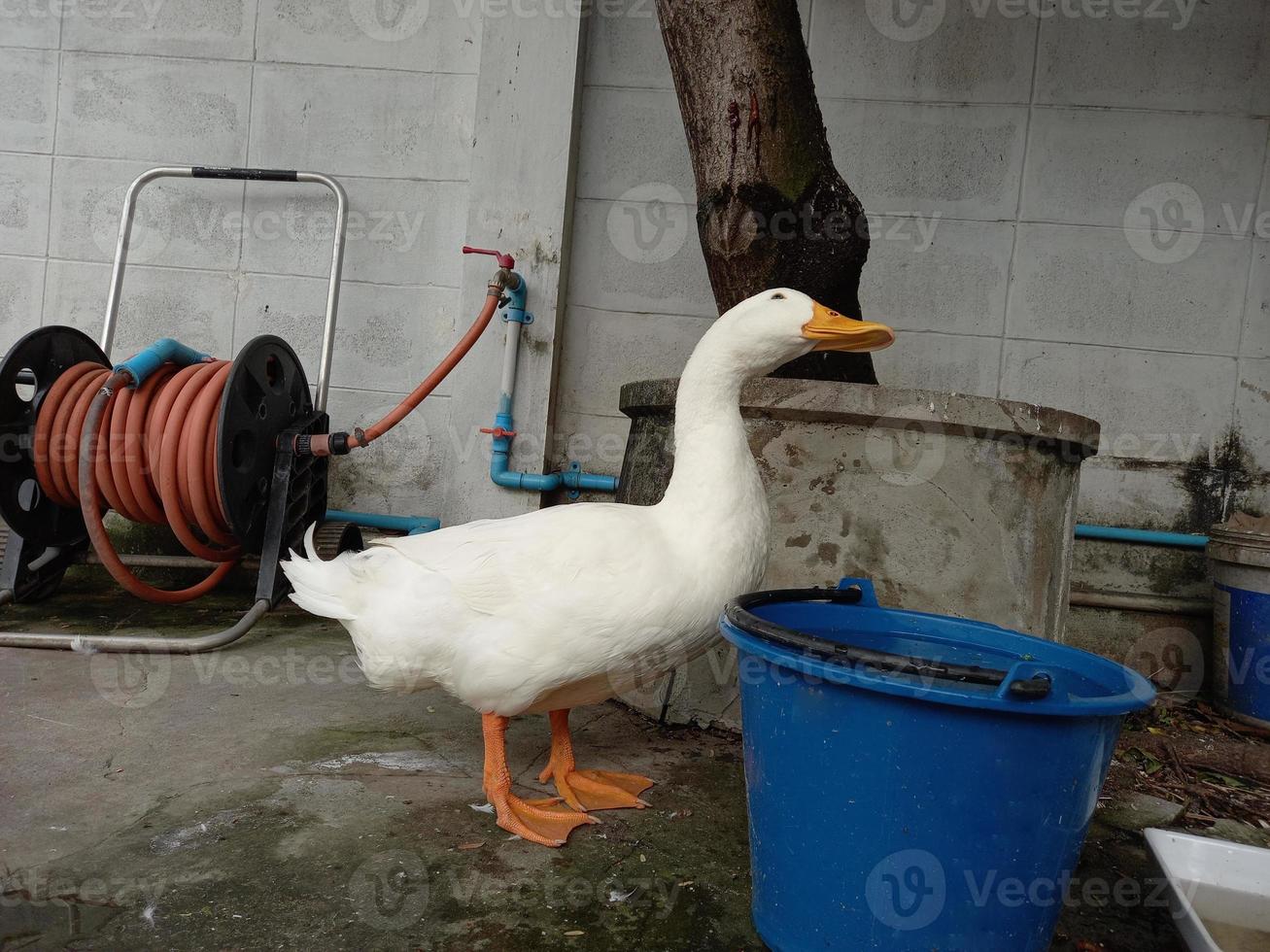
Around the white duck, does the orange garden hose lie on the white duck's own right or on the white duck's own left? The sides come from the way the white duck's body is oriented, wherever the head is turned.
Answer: on the white duck's own left

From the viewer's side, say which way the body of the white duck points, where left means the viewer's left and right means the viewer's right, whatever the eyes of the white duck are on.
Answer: facing to the right of the viewer

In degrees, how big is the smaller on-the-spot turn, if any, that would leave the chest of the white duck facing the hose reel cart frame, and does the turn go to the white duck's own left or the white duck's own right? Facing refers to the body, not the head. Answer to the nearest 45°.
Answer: approximately 135° to the white duck's own left

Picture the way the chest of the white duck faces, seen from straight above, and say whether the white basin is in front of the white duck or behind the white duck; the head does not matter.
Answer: in front

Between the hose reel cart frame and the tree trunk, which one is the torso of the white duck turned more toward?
the tree trunk

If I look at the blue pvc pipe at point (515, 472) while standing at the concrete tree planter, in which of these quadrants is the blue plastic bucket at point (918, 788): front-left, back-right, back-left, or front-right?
back-left

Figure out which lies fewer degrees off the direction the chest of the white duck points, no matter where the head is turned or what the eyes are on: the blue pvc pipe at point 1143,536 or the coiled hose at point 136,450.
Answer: the blue pvc pipe

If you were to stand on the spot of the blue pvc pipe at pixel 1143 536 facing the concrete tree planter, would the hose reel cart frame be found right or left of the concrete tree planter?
right

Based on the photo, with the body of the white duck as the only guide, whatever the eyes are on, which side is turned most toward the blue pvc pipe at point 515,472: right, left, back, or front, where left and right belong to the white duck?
left
